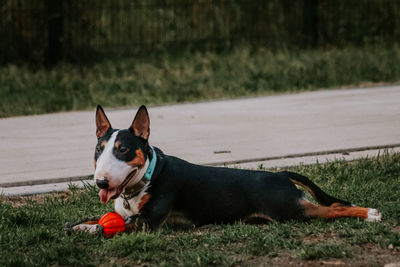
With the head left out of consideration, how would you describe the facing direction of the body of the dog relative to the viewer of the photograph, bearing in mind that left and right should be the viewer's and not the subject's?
facing to the left of the viewer

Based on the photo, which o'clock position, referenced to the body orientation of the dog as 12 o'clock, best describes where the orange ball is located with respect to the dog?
The orange ball is roughly at 11 o'clock from the dog.
